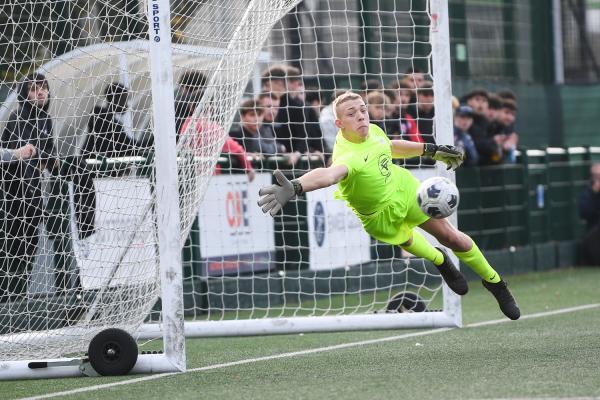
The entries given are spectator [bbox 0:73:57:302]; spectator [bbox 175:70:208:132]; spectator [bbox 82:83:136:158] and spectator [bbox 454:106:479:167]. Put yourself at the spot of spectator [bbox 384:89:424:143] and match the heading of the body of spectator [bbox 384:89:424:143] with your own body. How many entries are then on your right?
3

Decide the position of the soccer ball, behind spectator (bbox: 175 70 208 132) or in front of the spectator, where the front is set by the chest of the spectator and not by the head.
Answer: in front
